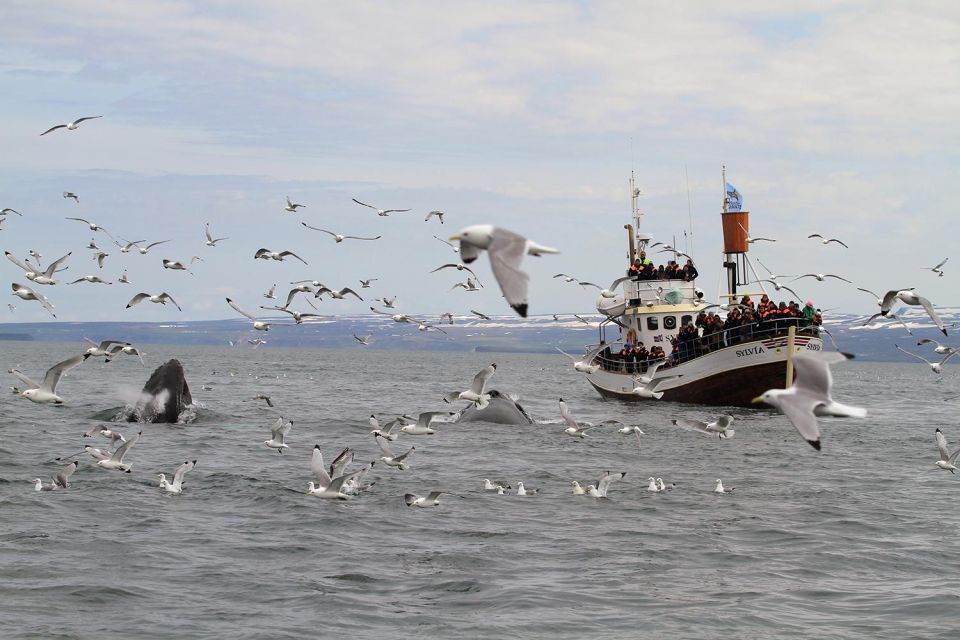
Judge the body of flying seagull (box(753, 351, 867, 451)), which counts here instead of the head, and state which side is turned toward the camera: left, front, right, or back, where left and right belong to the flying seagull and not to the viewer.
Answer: left

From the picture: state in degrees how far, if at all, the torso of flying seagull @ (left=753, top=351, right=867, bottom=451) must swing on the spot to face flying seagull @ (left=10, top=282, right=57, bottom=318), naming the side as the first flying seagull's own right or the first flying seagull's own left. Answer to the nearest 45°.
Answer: approximately 45° to the first flying seagull's own right

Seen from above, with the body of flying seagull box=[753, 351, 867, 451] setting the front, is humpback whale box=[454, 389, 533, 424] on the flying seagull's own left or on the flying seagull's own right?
on the flying seagull's own right

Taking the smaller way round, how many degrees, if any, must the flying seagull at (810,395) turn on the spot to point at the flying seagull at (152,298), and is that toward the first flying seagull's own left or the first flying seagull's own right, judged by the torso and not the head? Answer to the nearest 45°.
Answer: approximately 45° to the first flying seagull's own right

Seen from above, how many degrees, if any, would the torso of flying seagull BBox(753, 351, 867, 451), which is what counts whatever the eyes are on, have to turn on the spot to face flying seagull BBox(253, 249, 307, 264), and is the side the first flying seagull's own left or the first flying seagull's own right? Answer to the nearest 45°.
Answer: approximately 45° to the first flying seagull's own right

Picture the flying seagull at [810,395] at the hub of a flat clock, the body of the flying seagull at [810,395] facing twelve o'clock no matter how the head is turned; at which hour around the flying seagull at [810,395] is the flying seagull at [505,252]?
the flying seagull at [505,252] is roughly at 11 o'clock from the flying seagull at [810,395].

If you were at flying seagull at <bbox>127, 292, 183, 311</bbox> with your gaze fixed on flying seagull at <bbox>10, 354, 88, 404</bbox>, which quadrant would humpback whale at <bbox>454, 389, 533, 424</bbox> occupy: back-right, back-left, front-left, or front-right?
back-left
